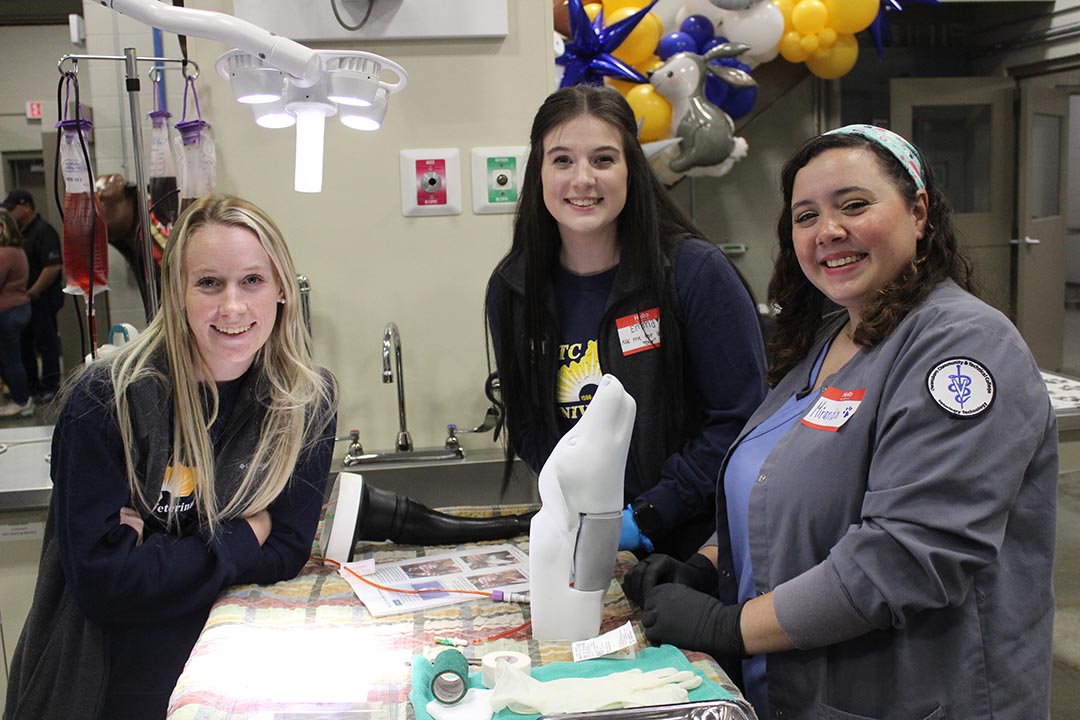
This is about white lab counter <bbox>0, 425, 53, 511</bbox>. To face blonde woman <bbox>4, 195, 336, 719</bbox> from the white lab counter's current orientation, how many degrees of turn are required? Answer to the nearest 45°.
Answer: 0° — it already faces them

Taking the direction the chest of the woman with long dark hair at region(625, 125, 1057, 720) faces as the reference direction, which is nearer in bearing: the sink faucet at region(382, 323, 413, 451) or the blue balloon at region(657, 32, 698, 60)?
the sink faucet

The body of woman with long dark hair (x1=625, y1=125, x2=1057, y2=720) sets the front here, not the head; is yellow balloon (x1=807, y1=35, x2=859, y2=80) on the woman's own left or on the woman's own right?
on the woman's own right
